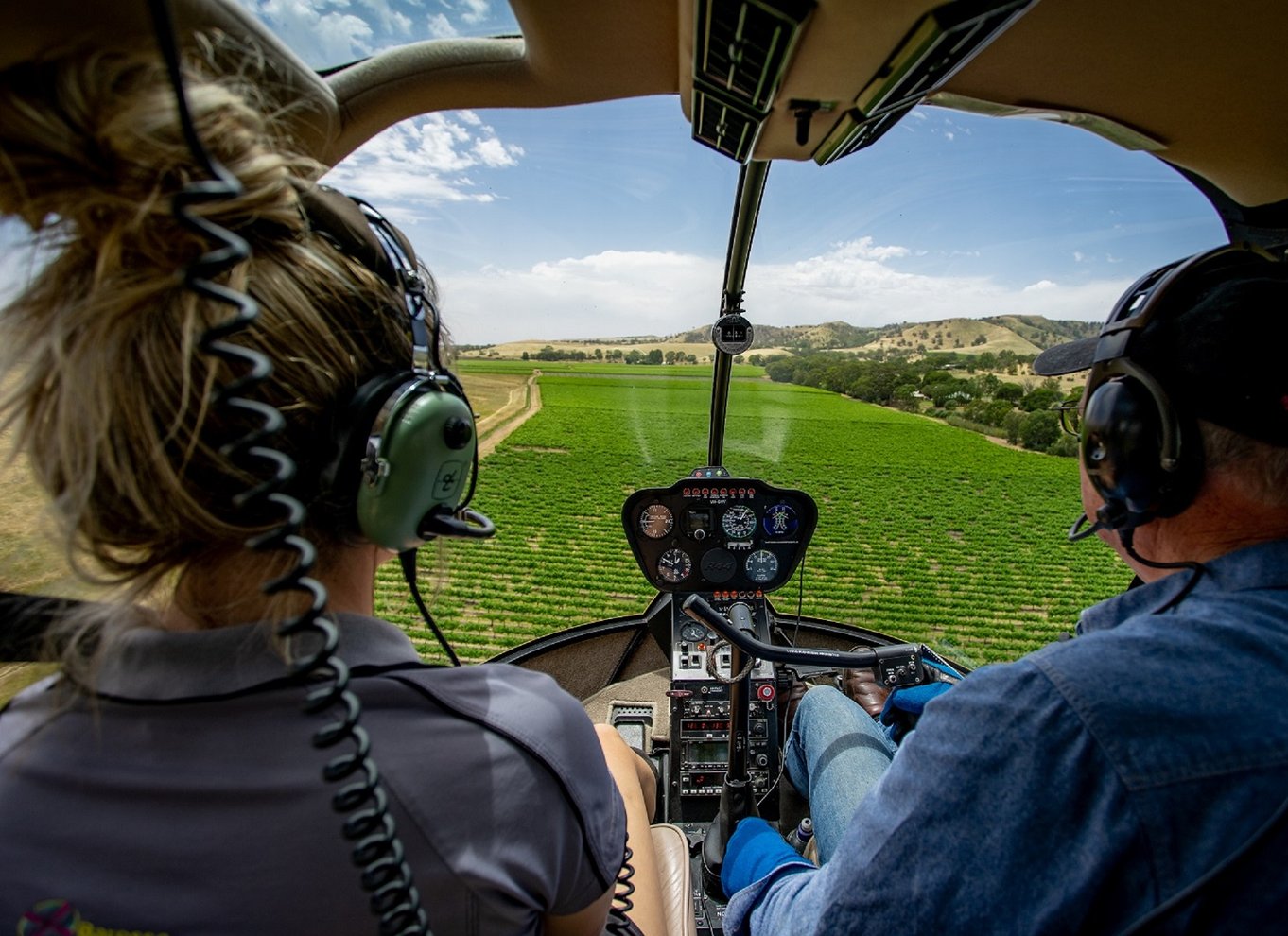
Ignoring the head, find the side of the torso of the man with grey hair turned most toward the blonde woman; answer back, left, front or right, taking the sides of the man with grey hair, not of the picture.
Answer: left

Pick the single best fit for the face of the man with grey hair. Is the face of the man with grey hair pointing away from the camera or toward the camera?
away from the camera

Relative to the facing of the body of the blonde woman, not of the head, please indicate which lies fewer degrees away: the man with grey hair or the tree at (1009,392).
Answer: the tree

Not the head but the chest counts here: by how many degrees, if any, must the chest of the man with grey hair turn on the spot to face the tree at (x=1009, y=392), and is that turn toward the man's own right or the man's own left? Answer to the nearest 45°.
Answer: approximately 45° to the man's own right

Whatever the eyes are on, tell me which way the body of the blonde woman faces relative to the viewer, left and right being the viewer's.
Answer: facing away from the viewer and to the right of the viewer

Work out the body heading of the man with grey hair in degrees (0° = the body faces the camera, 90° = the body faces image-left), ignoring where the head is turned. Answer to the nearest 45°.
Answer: approximately 135°
